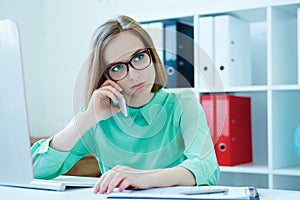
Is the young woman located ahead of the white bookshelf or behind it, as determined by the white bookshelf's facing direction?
ahead

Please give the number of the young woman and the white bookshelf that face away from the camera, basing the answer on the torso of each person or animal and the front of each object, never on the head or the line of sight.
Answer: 0

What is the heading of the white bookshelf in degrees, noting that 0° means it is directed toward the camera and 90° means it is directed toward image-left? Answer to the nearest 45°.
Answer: approximately 45°

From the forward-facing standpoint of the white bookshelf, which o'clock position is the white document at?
The white document is roughly at 11 o'clock from the white bookshelf.

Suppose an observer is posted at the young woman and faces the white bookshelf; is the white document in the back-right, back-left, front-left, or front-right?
back-right

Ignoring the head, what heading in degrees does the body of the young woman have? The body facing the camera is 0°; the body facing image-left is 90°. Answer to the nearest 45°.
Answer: approximately 0°

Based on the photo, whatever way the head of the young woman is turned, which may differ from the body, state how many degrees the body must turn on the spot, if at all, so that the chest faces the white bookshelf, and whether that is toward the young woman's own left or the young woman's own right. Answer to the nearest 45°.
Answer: approximately 135° to the young woman's own left

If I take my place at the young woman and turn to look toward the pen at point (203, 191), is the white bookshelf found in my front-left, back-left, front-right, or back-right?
back-left
